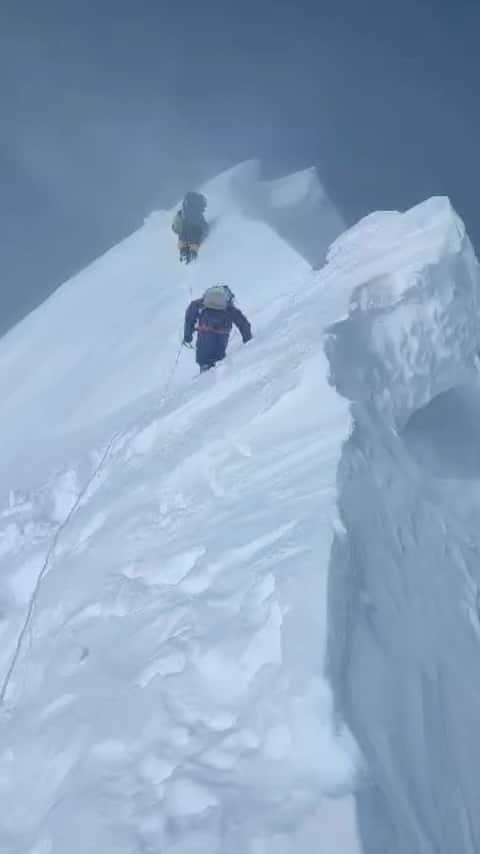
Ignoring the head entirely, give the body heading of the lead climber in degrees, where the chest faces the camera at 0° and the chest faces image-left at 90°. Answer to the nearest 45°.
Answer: approximately 180°
